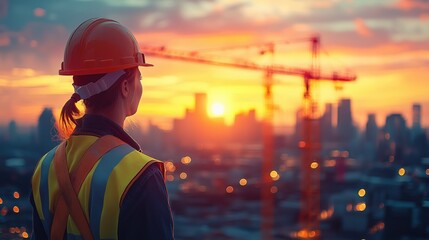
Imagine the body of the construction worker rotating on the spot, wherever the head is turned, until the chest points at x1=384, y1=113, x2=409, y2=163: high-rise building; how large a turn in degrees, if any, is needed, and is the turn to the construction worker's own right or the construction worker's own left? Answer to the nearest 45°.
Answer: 0° — they already face it

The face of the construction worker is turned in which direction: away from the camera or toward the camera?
away from the camera

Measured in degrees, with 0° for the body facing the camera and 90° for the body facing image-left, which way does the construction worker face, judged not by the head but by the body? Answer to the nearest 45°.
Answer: approximately 225°

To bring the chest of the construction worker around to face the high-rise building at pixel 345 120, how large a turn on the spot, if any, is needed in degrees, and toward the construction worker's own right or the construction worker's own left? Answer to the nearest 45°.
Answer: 0° — they already face it

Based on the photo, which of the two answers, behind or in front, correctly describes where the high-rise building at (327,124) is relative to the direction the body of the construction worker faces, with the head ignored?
in front
